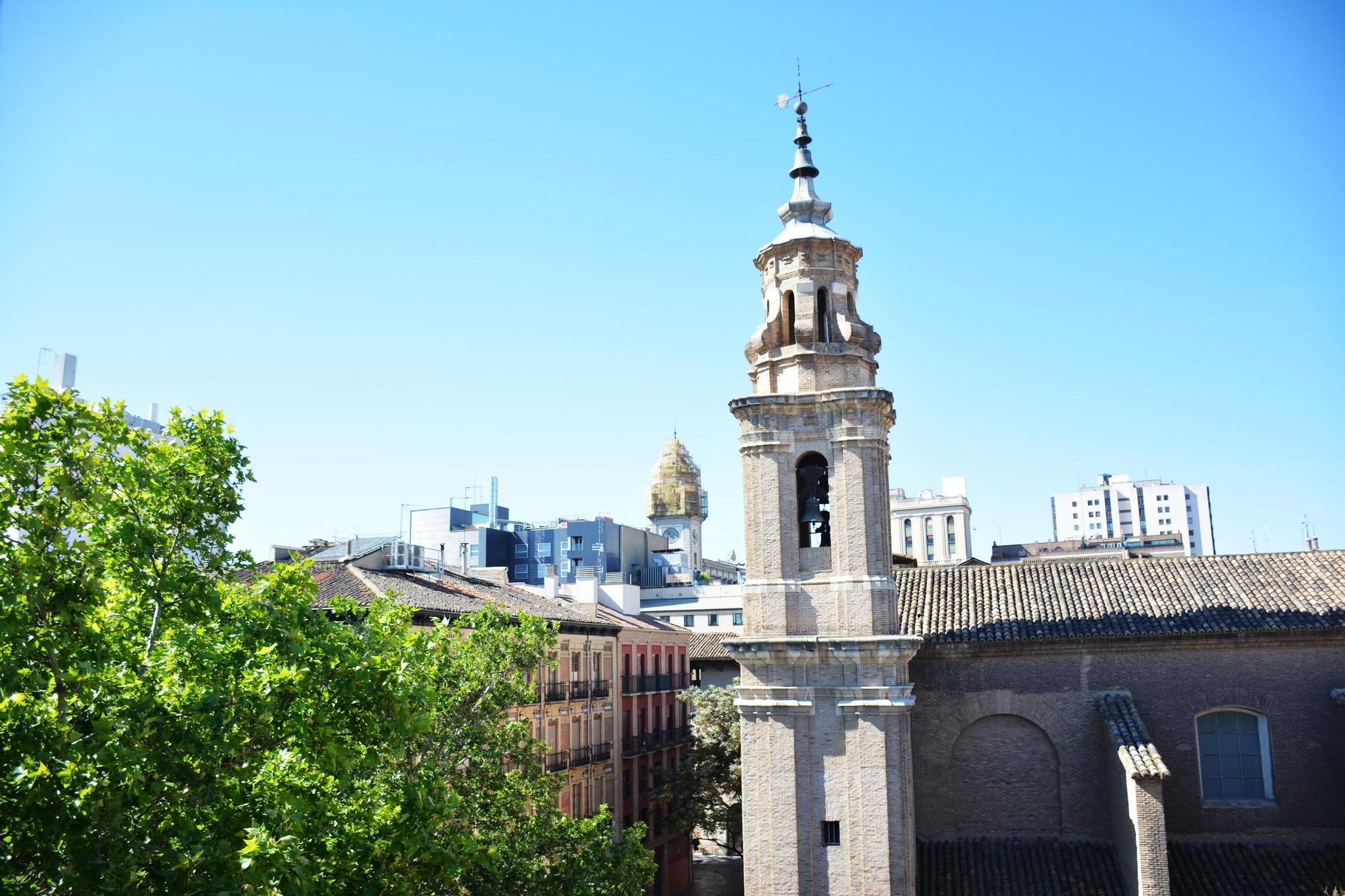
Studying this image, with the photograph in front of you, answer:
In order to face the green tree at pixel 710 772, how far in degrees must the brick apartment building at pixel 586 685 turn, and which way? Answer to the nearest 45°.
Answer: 0° — it already faces it

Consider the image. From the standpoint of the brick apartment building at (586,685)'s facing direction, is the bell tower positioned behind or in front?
in front

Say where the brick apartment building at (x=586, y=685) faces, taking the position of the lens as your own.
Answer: facing the viewer and to the right of the viewer

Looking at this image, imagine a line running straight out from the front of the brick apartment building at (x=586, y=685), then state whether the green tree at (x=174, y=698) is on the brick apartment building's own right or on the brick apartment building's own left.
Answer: on the brick apartment building's own right
